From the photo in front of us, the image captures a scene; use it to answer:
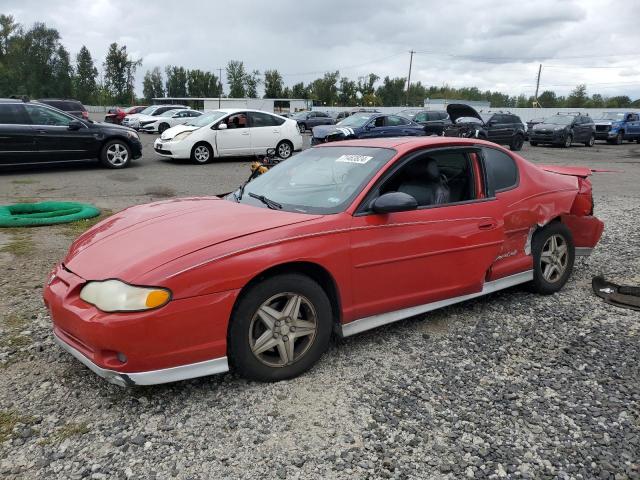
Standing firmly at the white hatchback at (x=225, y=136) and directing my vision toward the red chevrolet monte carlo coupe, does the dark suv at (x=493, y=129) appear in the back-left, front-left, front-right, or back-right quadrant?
back-left

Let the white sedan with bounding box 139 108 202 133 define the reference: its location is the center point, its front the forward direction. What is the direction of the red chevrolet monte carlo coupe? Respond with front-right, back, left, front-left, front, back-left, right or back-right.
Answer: front-left

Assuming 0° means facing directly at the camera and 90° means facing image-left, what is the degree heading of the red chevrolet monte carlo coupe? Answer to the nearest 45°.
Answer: approximately 45°

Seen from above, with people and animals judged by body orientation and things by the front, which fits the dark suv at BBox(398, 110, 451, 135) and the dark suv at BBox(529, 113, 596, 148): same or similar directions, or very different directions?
same or similar directions

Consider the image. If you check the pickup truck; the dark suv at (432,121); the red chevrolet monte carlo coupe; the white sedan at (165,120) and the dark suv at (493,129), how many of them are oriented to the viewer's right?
0

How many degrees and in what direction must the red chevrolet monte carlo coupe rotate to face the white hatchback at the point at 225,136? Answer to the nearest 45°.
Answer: approximately 135° to its right

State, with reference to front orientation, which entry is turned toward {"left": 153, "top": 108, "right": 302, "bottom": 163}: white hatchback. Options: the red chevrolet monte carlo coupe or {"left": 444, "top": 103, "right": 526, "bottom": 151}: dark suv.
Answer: the dark suv

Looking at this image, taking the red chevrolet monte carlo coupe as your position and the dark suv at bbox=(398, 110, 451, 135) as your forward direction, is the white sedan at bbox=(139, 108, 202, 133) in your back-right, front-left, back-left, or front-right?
front-left

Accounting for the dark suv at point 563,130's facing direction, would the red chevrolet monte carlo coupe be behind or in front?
in front

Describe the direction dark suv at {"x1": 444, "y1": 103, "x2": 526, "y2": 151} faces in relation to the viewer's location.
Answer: facing the viewer and to the left of the viewer
